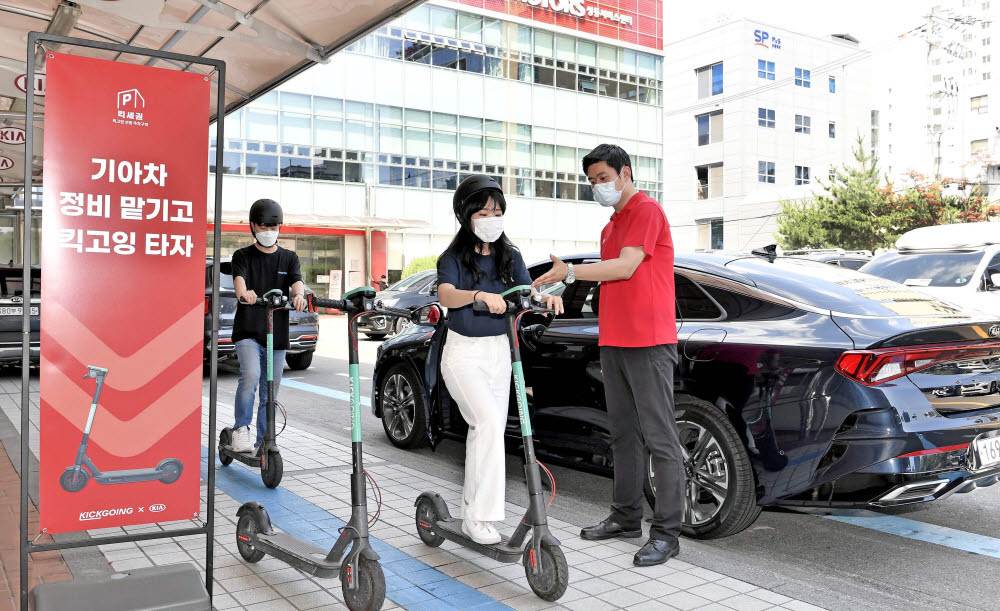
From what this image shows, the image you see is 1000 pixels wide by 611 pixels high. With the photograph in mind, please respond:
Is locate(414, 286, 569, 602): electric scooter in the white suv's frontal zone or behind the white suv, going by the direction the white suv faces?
frontal zone

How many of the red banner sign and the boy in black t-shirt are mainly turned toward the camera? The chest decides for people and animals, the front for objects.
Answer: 2

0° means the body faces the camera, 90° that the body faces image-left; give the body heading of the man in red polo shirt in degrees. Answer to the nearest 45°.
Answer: approximately 45°

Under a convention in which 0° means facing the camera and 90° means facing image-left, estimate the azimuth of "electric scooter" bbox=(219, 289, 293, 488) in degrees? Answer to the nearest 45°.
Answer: approximately 315°

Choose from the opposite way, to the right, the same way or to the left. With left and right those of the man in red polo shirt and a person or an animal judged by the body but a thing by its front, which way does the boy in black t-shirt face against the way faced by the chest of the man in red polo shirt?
to the left

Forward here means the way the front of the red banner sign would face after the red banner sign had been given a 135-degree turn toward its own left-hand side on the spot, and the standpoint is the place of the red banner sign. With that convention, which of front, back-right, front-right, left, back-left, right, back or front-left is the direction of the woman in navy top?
front-right

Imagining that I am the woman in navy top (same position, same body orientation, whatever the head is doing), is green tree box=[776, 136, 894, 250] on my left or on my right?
on my left

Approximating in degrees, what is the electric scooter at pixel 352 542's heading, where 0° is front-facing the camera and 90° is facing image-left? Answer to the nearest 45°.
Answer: approximately 315°

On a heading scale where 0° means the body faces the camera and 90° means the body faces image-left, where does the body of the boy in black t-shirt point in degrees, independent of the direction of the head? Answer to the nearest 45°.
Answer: approximately 0°

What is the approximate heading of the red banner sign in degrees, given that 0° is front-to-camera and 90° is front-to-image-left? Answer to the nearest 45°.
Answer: approximately 0°
